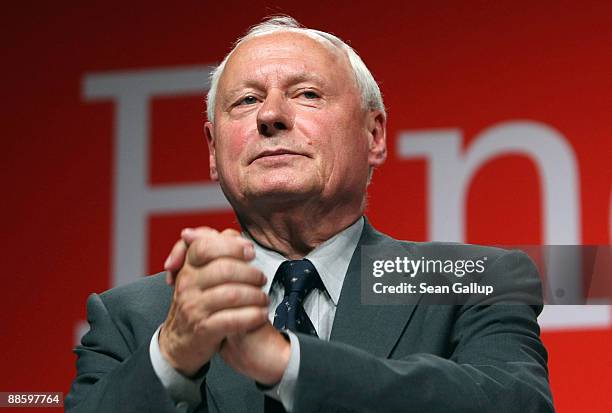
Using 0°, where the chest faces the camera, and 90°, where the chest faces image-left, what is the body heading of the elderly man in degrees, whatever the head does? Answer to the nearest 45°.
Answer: approximately 0°
